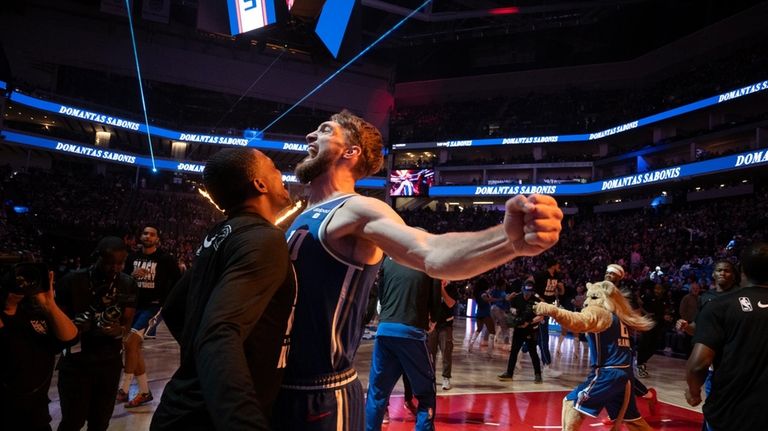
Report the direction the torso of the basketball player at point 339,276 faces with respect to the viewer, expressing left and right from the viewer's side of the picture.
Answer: facing to the left of the viewer

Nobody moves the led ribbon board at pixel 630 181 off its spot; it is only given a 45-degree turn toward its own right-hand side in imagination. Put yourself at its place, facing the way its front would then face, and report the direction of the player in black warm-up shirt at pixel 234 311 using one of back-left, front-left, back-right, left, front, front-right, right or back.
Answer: left

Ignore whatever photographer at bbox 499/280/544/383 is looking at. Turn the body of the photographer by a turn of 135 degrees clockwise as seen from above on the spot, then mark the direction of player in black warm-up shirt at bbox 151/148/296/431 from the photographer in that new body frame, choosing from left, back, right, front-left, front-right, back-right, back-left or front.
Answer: back-left

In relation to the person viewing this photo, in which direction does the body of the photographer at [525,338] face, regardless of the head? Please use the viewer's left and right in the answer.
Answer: facing the viewer

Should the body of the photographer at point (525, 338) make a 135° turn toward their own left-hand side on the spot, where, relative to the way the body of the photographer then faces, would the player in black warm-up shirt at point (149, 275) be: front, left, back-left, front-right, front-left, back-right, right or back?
back

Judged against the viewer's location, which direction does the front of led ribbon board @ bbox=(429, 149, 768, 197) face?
facing the viewer and to the left of the viewer

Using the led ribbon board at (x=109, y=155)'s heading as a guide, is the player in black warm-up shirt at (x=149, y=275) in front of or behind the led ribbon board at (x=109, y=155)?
in front
